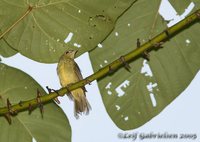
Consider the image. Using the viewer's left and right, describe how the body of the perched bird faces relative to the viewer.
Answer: facing the viewer and to the left of the viewer

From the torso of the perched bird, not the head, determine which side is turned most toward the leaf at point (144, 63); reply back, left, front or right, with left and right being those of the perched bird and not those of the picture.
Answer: left
